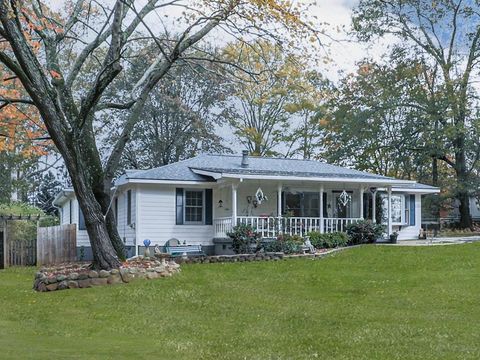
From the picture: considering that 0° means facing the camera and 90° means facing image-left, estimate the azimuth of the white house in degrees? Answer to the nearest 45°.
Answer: approximately 315°

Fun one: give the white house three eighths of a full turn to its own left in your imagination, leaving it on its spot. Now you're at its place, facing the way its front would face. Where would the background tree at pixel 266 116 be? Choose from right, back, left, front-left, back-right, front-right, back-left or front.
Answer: front

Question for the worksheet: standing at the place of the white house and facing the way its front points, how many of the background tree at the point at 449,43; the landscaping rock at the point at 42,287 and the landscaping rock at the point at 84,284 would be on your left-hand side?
1

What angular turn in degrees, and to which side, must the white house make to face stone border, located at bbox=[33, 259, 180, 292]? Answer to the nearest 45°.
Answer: approximately 45° to its right

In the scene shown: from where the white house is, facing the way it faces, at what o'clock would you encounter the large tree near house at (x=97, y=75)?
The large tree near house is roughly at 2 o'clock from the white house.

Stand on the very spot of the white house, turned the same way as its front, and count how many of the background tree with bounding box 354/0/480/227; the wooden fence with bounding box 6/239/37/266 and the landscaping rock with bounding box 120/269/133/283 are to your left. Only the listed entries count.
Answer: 1

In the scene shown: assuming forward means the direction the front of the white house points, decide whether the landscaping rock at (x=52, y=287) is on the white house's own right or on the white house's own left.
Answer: on the white house's own right

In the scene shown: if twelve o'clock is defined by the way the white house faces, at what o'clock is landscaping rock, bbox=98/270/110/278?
The landscaping rock is roughly at 2 o'clock from the white house.

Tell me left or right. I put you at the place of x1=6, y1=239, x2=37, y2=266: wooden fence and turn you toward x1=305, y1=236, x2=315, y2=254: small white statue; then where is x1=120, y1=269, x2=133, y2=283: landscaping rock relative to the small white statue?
right

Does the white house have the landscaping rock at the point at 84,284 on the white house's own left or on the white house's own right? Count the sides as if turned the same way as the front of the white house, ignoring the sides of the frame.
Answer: on the white house's own right
